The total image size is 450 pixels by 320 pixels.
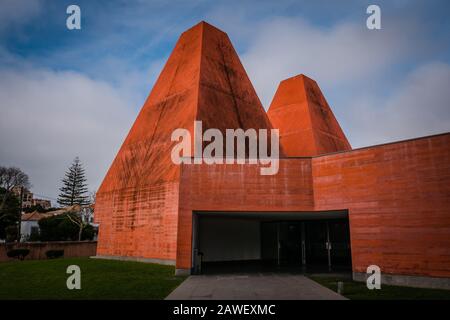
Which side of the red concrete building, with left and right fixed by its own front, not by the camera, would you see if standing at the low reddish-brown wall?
right

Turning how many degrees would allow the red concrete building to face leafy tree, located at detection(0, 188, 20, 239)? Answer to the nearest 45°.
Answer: approximately 135° to its right

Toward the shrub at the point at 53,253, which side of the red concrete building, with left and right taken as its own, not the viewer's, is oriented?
right

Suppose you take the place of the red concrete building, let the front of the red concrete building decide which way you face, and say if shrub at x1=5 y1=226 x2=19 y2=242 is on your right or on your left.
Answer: on your right

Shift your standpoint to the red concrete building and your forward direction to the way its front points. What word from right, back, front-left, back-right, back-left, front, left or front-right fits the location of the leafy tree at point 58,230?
back-right

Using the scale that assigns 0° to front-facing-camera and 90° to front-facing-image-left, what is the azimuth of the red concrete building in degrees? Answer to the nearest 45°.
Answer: approximately 0°
